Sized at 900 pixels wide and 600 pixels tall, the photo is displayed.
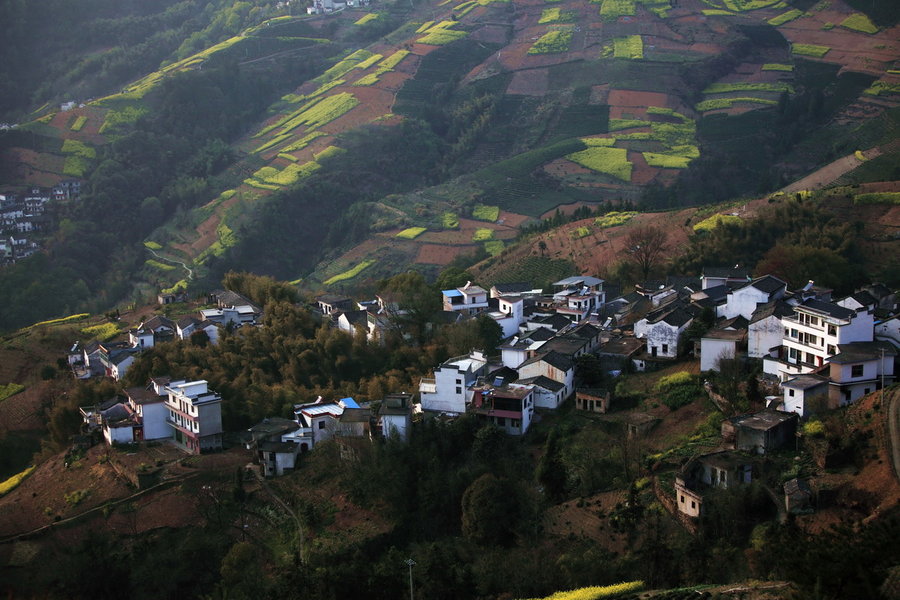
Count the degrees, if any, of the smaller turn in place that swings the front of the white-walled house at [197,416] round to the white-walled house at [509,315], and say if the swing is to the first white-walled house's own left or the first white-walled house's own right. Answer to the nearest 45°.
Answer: approximately 135° to the first white-walled house's own left

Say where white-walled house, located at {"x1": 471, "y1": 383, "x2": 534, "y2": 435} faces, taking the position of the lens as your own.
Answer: facing the viewer and to the left of the viewer

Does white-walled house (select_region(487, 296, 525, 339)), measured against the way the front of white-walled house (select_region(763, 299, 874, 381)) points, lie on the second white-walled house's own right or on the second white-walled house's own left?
on the second white-walled house's own right

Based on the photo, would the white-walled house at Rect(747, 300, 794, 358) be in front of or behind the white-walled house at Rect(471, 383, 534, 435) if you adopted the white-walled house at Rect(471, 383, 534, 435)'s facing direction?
behind

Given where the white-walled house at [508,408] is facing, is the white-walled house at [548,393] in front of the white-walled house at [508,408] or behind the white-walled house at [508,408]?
behind

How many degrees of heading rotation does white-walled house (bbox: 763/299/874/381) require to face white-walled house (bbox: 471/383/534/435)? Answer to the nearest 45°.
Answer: approximately 45° to its right

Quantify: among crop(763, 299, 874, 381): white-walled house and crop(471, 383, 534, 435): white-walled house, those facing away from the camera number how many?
0

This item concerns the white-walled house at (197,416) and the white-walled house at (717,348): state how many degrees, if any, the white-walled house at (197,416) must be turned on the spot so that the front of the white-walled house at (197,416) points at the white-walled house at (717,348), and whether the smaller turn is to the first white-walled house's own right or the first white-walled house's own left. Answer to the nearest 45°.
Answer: approximately 90° to the first white-walled house's own left

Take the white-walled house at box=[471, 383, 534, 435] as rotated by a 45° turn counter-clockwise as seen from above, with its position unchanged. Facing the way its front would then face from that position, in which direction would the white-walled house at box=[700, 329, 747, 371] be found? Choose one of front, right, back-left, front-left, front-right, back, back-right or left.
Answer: left

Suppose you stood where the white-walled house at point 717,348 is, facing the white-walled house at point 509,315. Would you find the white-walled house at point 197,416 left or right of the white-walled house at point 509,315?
left

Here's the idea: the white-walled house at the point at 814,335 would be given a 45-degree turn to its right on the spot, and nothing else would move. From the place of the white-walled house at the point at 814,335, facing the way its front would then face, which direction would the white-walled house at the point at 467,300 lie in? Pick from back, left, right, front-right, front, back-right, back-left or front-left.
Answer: front-right

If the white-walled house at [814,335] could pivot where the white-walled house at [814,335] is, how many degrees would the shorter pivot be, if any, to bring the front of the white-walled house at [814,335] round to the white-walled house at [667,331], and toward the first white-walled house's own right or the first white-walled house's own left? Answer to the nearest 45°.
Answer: approximately 90° to the first white-walled house's own right
